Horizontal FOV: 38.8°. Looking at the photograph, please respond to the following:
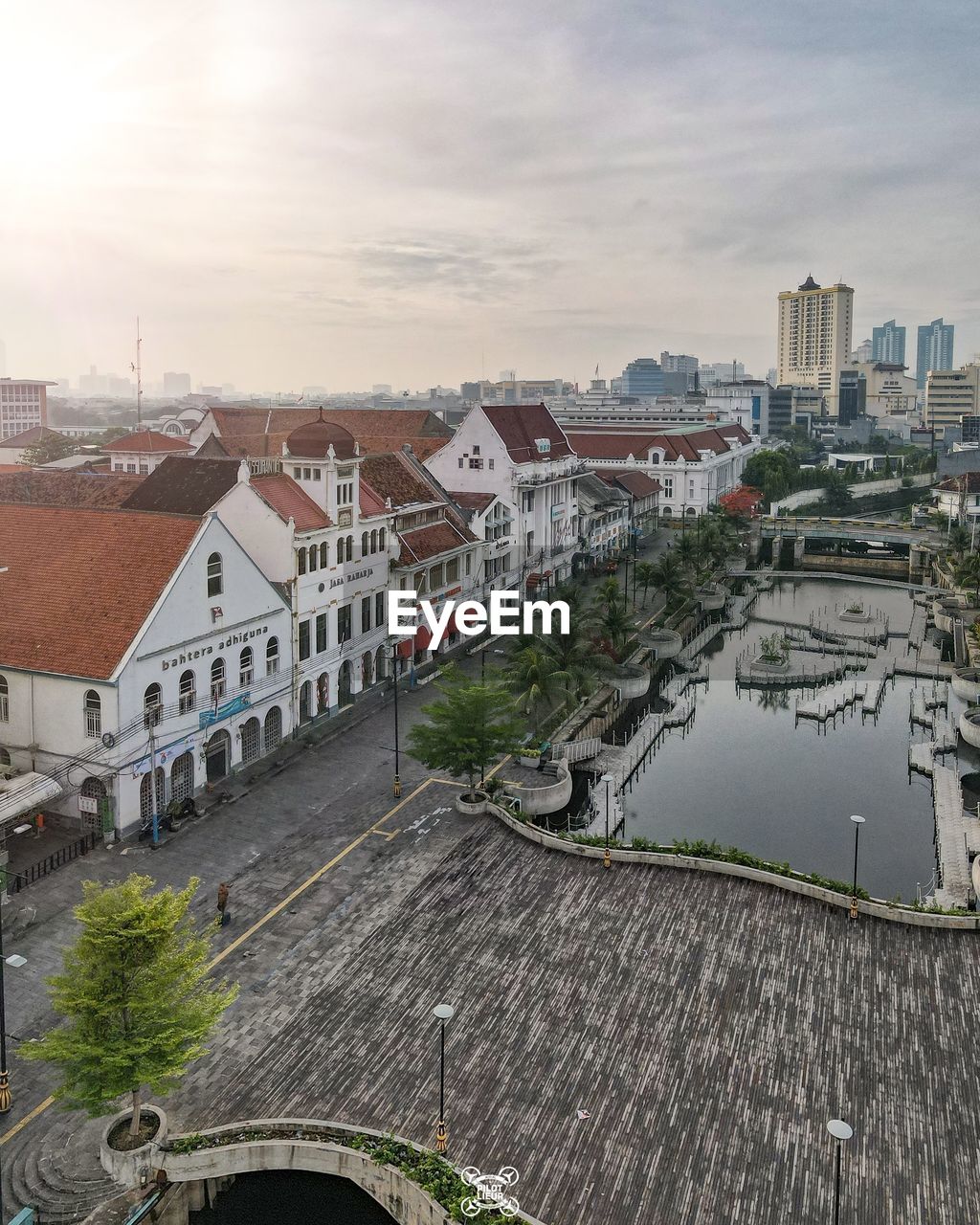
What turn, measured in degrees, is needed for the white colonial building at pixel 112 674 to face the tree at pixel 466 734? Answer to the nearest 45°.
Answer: approximately 45° to its left

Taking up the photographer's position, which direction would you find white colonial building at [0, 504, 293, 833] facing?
facing the viewer and to the right of the viewer

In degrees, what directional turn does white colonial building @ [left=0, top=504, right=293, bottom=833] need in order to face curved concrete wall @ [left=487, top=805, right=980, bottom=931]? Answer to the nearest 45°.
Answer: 0° — it already faces it

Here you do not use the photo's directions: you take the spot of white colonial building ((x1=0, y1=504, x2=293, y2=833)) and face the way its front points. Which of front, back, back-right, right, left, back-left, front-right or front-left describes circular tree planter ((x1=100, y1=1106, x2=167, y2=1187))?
front-right

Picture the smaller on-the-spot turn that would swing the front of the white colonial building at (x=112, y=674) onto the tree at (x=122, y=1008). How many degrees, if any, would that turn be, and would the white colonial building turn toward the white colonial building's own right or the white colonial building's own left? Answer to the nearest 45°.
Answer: approximately 45° to the white colonial building's own right
